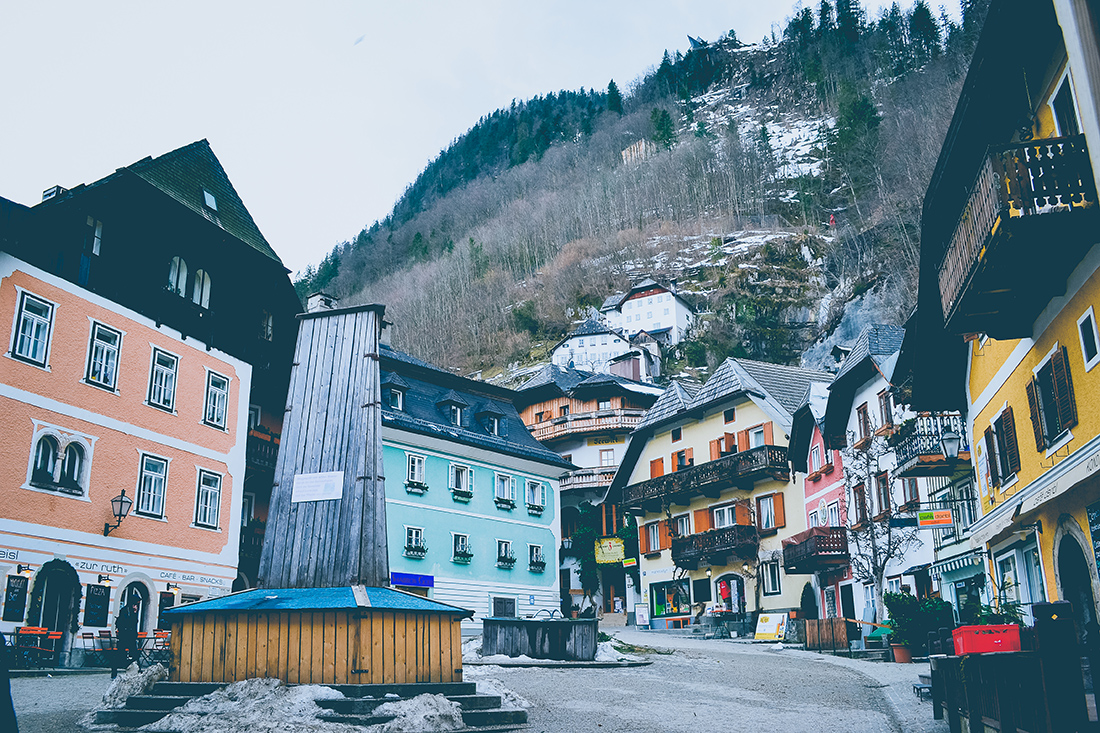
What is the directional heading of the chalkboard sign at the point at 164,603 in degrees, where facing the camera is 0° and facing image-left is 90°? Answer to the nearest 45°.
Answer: approximately 315°

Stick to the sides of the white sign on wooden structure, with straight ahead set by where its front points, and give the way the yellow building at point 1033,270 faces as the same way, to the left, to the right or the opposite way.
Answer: to the right

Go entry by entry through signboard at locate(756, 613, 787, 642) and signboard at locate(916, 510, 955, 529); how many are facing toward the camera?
2

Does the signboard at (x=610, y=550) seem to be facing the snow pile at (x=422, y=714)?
yes
